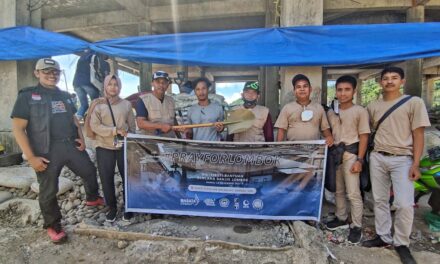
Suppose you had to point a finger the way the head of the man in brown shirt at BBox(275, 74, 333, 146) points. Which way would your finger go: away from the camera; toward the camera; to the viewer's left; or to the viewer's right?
toward the camera

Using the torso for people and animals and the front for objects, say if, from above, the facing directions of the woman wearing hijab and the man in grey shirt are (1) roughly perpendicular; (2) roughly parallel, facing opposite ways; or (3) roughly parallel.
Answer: roughly parallel

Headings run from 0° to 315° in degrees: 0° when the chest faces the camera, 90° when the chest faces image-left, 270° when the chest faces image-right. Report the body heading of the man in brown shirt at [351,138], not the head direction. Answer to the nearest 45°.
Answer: approximately 45°

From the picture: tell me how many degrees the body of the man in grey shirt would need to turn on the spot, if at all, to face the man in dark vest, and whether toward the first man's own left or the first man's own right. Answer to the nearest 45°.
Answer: approximately 90° to the first man's own right

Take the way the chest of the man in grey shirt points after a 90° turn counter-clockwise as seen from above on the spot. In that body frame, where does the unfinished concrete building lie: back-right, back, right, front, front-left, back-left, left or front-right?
left

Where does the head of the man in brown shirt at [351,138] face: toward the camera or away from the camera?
toward the camera

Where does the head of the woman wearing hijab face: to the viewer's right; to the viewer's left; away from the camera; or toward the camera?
toward the camera

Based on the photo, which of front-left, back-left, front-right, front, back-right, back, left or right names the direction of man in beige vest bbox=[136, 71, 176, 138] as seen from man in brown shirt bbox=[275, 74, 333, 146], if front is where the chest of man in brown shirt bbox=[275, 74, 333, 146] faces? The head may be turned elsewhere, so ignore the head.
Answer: right

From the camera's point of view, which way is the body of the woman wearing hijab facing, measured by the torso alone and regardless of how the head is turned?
toward the camera

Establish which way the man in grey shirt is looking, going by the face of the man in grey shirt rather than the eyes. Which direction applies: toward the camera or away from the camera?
toward the camera

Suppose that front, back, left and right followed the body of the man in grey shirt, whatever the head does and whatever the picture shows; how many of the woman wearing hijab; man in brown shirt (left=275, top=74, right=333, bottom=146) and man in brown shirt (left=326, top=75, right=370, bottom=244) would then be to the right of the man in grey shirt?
1

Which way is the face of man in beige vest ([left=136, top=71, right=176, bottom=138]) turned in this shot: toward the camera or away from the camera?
toward the camera

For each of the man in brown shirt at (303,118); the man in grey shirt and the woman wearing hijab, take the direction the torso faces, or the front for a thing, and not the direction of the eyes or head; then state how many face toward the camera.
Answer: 3
